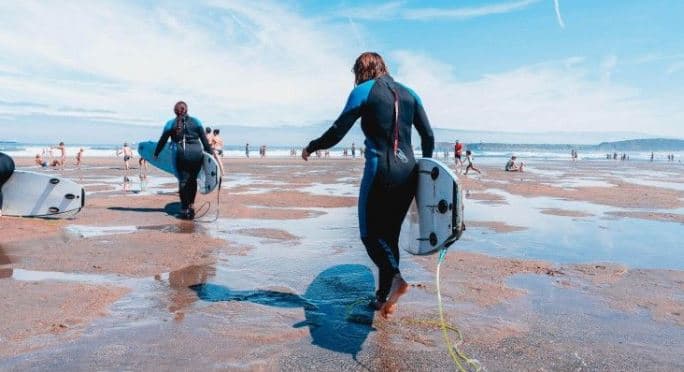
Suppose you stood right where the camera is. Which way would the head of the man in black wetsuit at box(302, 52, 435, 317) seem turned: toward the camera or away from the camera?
away from the camera

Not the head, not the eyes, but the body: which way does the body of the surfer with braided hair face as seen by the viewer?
away from the camera

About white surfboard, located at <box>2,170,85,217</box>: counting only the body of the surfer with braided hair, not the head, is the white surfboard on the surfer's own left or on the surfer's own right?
on the surfer's own left

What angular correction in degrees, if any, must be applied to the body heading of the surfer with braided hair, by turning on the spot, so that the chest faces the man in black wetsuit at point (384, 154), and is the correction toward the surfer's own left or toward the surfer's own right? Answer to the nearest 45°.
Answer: approximately 180°

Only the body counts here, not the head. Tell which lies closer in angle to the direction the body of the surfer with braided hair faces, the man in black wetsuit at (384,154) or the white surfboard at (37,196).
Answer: the white surfboard

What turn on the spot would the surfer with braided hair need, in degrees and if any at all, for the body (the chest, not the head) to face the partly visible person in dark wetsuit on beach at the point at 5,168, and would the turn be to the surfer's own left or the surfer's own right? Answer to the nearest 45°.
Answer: approximately 90° to the surfer's own left
